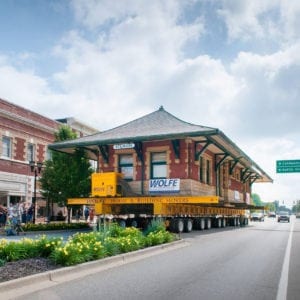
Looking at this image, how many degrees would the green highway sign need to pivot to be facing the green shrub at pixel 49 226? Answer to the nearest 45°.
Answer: approximately 45° to its right

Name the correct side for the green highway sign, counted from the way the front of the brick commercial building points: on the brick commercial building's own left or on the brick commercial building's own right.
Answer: on the brick commercial building's own left

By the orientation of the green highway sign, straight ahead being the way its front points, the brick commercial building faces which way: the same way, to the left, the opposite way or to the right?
to the left

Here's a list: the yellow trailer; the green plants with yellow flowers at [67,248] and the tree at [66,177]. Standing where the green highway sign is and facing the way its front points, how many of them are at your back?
0

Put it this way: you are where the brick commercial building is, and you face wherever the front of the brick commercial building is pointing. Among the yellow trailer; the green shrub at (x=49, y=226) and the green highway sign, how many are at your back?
0

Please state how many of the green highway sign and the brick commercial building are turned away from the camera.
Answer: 0

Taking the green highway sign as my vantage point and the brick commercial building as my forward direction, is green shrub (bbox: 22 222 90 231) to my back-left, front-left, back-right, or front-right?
front-left

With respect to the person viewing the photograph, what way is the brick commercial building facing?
facing the viewer and to the right of the viewer

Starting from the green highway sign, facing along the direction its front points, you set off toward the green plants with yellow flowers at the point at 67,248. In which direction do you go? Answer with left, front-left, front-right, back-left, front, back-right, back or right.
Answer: front

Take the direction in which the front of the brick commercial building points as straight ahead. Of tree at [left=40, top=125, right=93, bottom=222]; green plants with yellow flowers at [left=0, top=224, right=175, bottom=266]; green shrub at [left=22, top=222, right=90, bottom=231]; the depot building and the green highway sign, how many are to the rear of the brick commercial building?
0

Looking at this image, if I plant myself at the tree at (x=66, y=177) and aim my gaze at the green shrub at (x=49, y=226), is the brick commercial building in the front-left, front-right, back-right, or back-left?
back-right

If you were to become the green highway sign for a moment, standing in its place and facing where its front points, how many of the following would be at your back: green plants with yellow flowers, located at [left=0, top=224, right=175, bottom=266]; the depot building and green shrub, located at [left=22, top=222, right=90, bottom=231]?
0

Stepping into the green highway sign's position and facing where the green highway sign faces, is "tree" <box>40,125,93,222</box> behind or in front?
in front

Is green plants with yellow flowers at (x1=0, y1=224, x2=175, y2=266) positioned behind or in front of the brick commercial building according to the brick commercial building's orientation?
in front

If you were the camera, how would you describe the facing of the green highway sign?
facing the viewer

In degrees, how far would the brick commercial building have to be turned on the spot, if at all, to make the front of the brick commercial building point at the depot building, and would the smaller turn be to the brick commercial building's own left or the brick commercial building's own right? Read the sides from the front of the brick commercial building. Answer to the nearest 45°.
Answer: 0° — it already faces it

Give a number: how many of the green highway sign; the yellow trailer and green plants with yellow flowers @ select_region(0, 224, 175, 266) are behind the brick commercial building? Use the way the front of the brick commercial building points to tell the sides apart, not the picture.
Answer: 0
